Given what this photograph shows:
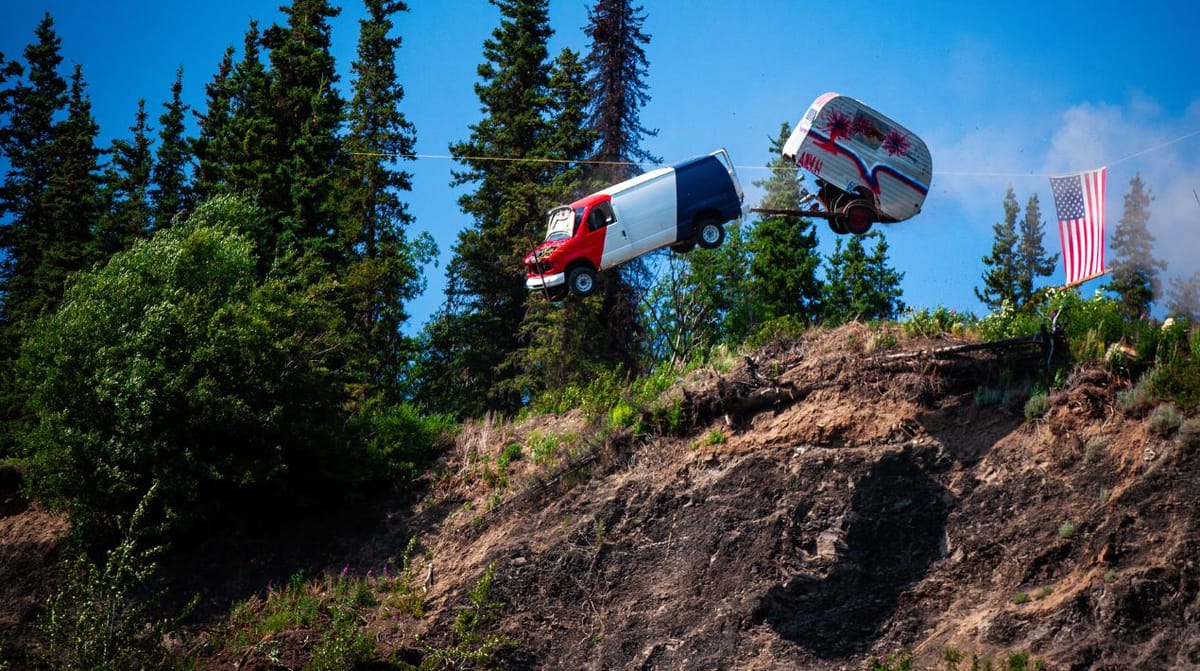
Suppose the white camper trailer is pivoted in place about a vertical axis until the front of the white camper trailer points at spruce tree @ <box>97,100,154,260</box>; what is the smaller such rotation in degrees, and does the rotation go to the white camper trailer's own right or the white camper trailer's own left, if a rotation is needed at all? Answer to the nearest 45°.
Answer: approximately 45° to the white camper trailer's own right

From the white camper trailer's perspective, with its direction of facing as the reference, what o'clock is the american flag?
The american flag is roughly at 6 o'clock from the white camper trailer.

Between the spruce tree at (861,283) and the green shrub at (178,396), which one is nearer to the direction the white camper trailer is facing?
the green shrub

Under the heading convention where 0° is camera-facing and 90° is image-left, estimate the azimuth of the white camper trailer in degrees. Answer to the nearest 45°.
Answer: approximately 90°

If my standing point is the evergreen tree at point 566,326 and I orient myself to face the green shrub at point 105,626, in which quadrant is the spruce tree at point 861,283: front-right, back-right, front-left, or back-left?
back-left

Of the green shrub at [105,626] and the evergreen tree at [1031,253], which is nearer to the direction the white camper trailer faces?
the green shrub
